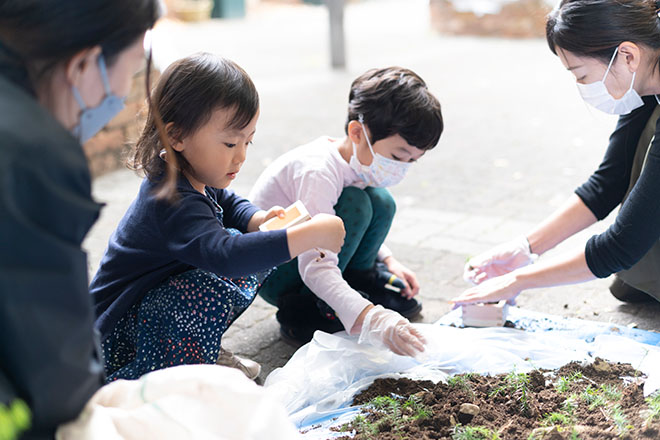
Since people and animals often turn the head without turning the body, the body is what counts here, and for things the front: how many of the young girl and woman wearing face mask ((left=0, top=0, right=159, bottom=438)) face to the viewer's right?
2

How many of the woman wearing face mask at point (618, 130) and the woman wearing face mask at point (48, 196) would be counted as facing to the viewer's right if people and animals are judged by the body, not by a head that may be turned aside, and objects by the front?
1

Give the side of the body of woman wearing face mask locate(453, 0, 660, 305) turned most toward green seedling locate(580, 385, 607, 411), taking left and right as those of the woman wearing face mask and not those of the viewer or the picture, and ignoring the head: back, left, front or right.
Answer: left

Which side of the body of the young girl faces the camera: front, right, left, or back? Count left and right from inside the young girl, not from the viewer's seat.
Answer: right

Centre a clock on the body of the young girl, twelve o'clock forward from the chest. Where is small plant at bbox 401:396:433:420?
The small plant is roughly at 1 o'clock from the young girl.

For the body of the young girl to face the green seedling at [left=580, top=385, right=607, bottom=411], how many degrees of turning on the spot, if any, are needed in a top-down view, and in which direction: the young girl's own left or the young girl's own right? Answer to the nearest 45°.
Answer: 0° — they already face it

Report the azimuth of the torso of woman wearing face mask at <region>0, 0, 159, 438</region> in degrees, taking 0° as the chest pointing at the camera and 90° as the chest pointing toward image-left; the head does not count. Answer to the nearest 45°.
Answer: approximately 270°

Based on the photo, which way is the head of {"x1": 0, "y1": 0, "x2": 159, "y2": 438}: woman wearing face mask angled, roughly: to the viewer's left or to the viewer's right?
to the viewer's right

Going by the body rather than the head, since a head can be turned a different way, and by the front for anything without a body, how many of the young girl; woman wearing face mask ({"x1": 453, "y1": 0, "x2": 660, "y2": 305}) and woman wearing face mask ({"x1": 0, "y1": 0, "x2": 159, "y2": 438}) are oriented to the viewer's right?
2

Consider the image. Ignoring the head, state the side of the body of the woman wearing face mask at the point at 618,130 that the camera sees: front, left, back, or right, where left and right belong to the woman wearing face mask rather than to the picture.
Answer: left

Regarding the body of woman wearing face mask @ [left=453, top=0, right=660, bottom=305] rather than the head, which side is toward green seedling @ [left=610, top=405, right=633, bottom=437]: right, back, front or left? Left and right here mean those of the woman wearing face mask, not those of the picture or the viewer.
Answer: left
